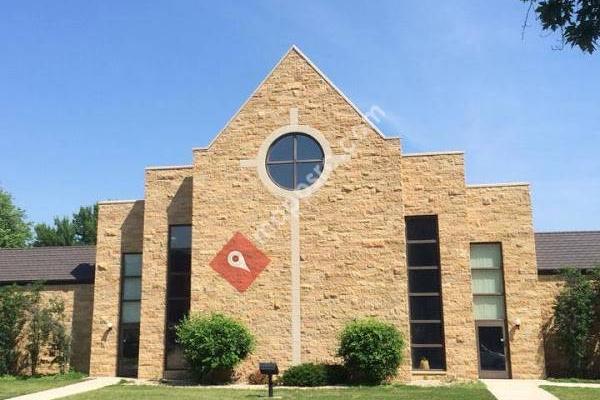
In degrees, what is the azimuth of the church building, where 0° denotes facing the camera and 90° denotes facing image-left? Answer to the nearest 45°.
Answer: approximately 0°

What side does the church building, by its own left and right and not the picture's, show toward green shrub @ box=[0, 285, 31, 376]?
right

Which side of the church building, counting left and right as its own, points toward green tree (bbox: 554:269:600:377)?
left
